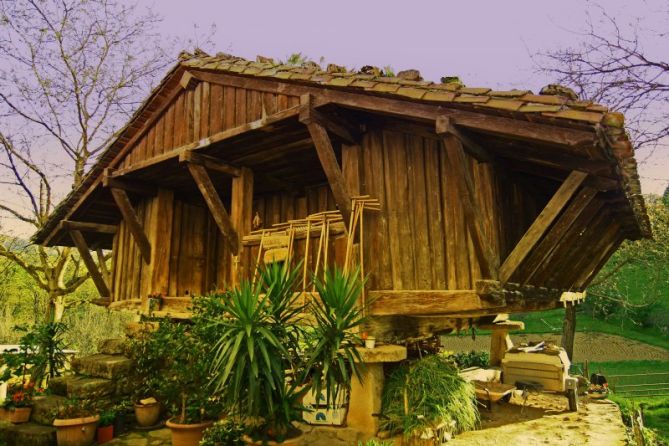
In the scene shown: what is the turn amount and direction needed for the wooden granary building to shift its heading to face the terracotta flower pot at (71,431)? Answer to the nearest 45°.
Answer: approximately 45° to its right

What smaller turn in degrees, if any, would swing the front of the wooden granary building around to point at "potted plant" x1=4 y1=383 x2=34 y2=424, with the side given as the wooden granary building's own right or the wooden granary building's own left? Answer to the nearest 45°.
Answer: approximately 45° to the wooden granary building's own right

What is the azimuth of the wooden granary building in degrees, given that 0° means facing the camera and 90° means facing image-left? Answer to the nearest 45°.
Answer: approximately 45°
